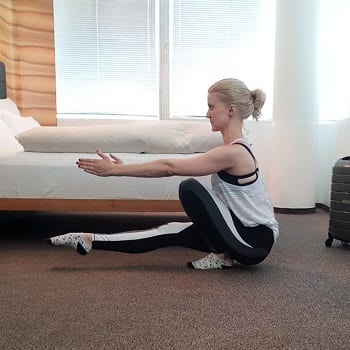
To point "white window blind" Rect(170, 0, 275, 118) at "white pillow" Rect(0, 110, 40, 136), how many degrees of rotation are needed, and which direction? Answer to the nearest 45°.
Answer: approximately 45° to its right

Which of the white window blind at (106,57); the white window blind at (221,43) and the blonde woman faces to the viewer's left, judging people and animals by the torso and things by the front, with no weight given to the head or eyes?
the blonde woman

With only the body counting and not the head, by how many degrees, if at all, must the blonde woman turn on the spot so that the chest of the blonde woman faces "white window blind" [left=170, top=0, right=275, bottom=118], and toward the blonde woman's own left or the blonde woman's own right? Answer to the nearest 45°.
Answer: approximately 90° to the blonde woman's own right

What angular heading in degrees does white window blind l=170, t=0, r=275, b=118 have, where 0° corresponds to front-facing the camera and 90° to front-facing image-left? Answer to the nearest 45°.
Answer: approximately 0°

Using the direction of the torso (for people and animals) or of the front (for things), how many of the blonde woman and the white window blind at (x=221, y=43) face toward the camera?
1

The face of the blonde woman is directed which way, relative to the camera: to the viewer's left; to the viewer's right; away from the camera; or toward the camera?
to the viewer's left

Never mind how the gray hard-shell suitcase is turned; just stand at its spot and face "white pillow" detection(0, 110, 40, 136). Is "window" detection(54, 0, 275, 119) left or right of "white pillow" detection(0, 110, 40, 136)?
right

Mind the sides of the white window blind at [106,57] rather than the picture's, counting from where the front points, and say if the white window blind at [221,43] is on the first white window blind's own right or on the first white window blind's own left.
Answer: on the first white window blind's own left

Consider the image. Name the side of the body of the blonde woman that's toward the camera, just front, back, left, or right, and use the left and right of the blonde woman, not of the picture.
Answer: left
